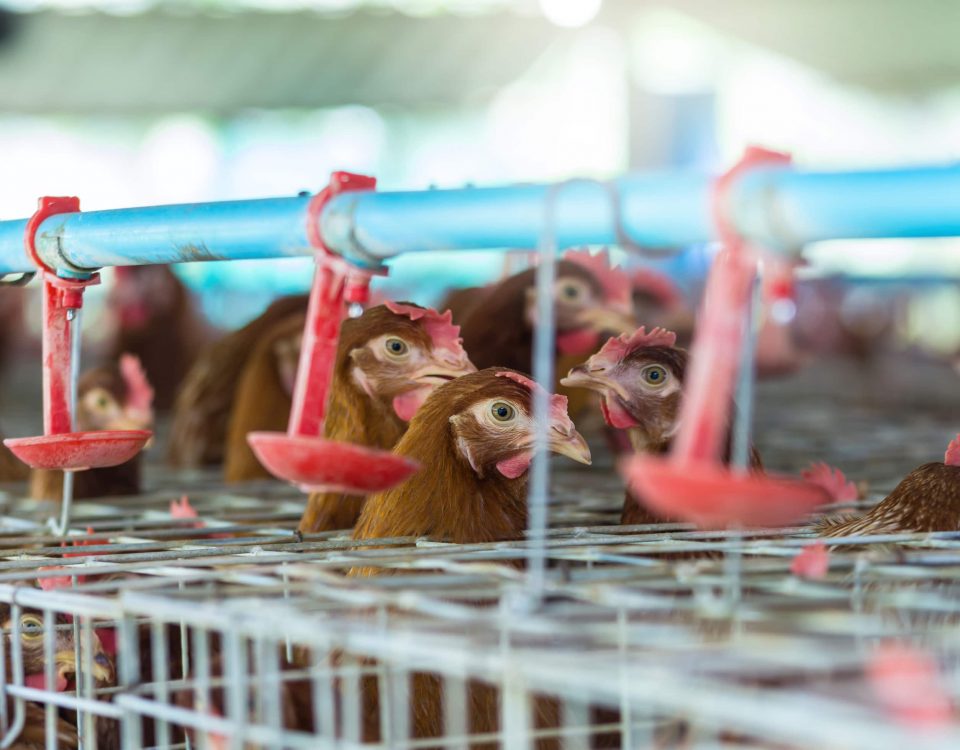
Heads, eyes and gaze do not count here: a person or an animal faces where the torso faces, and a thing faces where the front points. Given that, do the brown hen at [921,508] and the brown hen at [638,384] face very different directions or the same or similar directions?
very different directions

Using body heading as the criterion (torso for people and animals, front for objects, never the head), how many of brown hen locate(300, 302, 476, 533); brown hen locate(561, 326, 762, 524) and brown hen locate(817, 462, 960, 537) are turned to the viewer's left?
1

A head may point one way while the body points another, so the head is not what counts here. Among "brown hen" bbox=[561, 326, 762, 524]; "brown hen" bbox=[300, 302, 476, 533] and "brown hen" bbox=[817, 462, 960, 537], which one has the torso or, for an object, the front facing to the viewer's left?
"brown hen" bbox=[561, 326, 762, 524]

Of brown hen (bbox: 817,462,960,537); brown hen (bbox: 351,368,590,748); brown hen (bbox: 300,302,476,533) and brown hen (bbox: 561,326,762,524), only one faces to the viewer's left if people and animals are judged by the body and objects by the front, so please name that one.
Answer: brown hen (bbox: 561,326,762,524)

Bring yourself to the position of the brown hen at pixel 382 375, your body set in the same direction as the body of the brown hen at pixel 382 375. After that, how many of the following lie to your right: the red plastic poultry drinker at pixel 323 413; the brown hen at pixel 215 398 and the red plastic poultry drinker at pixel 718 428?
2
